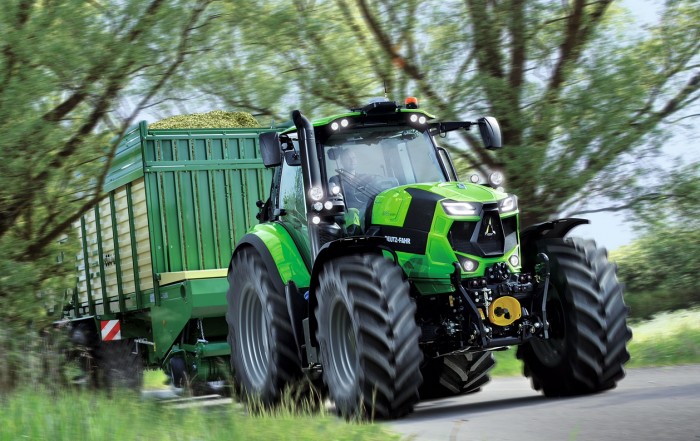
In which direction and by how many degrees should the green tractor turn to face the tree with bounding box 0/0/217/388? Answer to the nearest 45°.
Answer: approximately 180°

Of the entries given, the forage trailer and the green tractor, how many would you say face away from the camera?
0

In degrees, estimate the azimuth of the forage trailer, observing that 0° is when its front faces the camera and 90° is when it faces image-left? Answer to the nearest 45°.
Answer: approximately 315°

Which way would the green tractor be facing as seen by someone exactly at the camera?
facing the viewer and to the right of the viewer

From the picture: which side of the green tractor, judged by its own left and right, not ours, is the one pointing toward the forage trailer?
back

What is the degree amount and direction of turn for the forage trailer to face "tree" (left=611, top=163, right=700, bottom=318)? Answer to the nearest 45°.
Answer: approximately 45° to its left

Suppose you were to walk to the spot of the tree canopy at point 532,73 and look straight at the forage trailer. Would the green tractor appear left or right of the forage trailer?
left

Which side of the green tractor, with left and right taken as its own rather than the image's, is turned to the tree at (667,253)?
left
